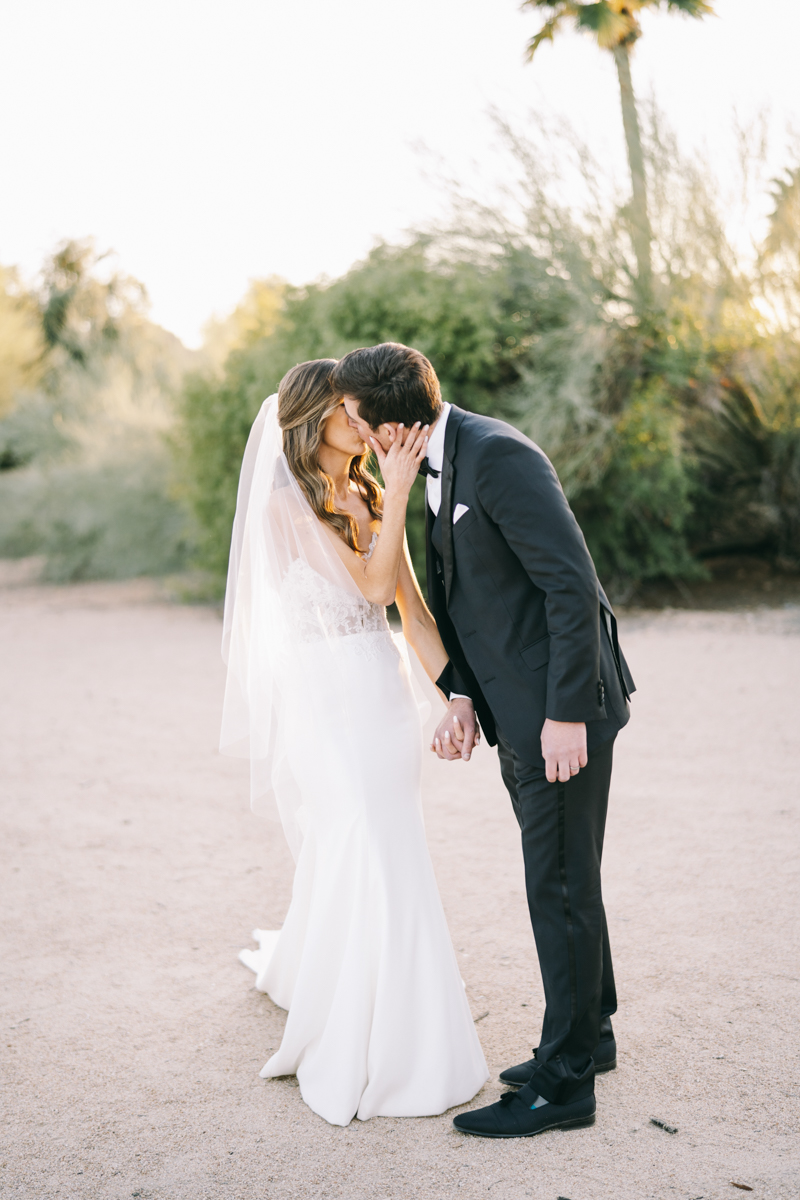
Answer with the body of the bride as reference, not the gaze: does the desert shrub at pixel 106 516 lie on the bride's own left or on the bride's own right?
on the bride's own left

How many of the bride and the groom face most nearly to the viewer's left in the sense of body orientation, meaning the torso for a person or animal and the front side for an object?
1

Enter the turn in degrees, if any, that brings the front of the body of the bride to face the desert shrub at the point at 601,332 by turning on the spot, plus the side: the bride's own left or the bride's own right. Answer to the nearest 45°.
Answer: approximately 90° to the bride's own left

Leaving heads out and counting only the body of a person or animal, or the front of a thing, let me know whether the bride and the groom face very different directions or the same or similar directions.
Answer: very different directions

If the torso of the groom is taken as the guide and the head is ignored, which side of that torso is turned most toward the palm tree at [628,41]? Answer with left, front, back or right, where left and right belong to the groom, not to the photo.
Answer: right

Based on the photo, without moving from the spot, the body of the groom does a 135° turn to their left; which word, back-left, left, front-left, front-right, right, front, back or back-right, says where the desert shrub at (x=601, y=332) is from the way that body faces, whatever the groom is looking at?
back-left

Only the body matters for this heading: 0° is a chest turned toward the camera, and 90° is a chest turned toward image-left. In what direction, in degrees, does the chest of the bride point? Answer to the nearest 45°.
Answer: approximately 270°

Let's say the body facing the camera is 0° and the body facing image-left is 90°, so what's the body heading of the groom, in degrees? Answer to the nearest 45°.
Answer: approximately 90°

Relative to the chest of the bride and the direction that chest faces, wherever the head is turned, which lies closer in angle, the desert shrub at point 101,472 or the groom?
the groom

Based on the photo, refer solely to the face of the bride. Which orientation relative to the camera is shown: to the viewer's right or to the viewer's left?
to the viewer's right
